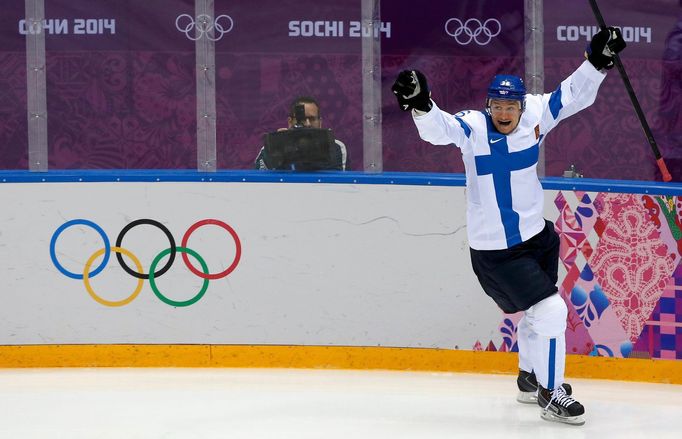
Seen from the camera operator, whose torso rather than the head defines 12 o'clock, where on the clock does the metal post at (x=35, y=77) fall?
The metal post is roughly at 3 o'clock from the camera operator.

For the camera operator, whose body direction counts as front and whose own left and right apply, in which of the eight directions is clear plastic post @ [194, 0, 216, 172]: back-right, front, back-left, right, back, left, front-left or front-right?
right

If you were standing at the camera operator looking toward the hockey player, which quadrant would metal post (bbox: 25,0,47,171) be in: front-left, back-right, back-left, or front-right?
back-right

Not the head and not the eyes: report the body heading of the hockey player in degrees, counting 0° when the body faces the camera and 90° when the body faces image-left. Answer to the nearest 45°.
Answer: approximately 0°

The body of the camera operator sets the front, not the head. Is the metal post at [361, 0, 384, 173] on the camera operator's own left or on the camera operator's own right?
on the camera operator's own left

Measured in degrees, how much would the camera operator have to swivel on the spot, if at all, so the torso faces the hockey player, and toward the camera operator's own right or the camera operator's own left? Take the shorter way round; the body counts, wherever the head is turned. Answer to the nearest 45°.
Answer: approximately 45° to the camera operator's own left

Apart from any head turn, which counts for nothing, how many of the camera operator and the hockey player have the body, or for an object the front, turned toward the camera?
2
